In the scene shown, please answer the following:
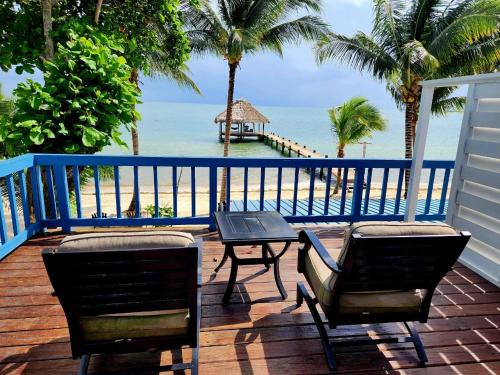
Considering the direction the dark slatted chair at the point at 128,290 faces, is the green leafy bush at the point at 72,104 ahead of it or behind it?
ahead

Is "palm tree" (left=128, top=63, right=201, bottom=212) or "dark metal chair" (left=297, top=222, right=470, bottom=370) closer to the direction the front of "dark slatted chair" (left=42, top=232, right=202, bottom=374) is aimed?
the palm tree

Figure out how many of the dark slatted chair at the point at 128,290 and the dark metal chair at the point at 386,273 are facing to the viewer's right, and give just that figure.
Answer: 0

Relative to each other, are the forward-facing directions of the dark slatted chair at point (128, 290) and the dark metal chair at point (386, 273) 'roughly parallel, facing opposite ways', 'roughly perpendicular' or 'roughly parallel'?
roughly parallel

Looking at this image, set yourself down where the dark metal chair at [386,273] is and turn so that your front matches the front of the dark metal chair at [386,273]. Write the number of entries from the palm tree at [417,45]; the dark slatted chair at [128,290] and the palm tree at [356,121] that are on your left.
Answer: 1

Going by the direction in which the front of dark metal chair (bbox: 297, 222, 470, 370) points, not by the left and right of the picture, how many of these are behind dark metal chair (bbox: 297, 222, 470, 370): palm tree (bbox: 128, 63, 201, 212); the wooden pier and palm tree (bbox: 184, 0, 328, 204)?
0

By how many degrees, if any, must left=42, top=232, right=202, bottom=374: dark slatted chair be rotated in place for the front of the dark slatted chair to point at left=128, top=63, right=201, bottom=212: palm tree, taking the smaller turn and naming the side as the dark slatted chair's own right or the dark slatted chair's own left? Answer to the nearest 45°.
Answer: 0° — it already faces it

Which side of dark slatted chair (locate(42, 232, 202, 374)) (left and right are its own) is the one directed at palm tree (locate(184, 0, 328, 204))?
front

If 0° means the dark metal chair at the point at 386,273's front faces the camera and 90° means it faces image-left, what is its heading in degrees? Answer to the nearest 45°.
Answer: approximately 135°

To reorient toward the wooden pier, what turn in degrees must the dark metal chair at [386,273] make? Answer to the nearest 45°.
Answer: approximately 45° to its right

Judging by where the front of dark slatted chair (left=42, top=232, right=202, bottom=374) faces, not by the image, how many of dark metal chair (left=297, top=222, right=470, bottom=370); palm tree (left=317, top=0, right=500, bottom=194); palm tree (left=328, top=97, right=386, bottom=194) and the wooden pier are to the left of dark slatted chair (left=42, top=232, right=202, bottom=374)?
0

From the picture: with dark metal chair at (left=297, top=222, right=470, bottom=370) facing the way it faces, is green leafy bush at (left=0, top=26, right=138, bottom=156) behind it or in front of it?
in front

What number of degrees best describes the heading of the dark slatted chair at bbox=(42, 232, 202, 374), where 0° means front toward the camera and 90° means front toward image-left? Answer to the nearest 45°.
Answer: approximately 180°

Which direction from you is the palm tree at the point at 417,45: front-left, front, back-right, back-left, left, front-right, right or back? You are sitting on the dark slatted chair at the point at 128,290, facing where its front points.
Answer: front-right

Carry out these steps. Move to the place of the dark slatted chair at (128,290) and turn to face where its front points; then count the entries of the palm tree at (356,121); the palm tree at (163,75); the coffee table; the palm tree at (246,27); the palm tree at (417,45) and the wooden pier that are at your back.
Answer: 0

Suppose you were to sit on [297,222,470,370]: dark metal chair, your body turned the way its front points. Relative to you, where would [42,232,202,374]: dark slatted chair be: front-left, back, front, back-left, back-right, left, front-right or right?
left

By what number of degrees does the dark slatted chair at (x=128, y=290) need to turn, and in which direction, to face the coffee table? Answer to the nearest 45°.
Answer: approximately 45° to its right

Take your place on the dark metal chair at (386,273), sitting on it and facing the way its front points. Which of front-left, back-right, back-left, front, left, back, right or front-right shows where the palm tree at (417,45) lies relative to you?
front-right

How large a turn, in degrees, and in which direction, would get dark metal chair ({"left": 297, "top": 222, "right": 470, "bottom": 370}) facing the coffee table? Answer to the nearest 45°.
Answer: approximately 45° to its left
